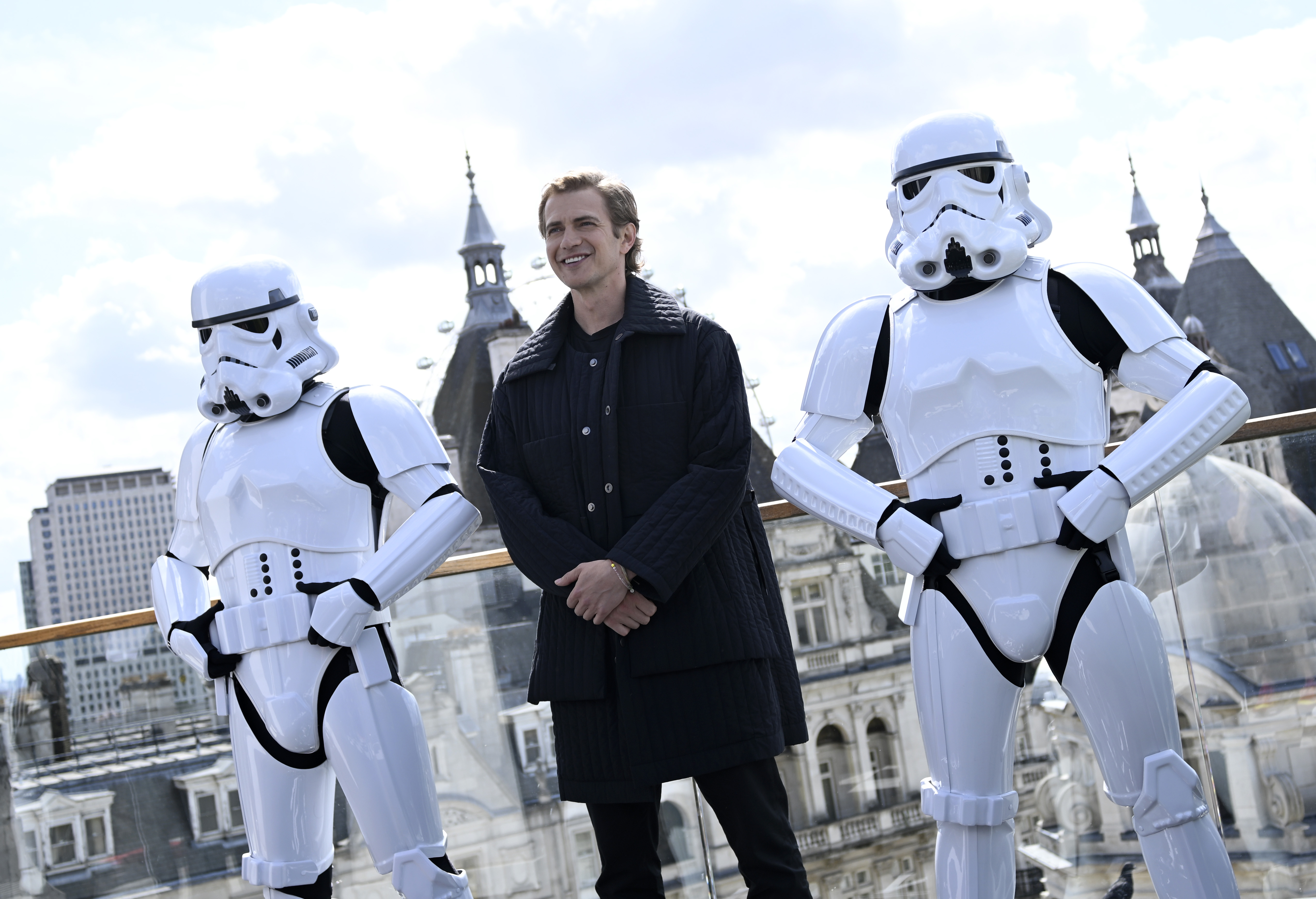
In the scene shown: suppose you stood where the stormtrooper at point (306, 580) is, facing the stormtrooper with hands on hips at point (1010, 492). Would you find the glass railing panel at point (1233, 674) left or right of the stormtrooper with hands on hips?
left

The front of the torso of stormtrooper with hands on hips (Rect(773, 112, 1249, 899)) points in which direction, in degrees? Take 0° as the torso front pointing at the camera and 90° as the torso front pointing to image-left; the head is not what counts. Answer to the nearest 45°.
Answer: approximately 0°

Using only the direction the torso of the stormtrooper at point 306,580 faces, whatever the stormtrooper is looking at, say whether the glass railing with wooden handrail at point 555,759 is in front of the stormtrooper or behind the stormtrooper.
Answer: behind

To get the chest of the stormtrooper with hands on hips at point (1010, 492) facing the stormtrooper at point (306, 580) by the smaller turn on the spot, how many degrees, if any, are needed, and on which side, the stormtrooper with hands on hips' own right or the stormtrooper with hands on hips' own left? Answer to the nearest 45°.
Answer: approximately 90° to the stormtrooper with hands on hips' own right

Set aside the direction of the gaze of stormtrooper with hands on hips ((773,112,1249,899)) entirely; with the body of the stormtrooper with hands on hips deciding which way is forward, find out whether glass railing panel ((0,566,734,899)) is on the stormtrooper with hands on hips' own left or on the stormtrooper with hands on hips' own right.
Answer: on the stormtrooper with hands on hips' own right

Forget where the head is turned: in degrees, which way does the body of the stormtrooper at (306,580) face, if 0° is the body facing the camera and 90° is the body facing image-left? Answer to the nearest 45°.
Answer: approximately 45°

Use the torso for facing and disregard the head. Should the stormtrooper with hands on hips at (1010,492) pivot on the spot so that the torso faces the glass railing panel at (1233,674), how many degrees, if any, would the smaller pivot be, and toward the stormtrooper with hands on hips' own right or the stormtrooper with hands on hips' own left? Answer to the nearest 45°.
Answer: approximately 180°

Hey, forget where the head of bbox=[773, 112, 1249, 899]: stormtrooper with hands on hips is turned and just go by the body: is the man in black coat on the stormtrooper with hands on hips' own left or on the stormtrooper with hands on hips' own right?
on the stormtrooper with hands on hips' own right

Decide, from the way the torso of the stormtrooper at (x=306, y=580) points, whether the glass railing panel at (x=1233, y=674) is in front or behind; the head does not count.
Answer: behind
